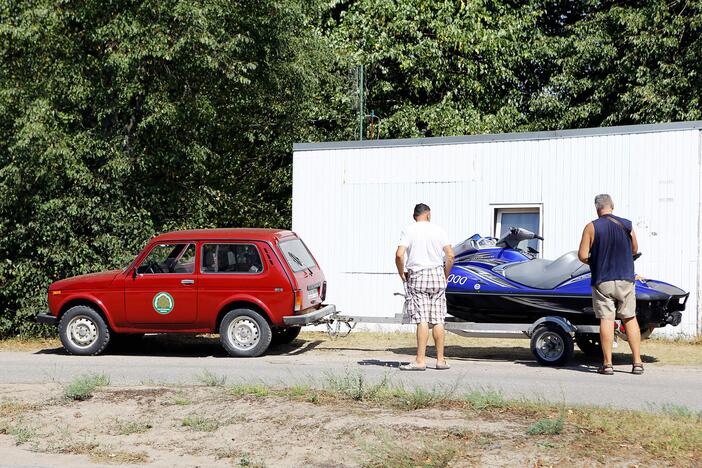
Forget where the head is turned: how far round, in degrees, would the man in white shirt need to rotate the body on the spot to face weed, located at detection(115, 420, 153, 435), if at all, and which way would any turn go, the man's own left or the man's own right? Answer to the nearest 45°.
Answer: approximately 135° to the man's own left

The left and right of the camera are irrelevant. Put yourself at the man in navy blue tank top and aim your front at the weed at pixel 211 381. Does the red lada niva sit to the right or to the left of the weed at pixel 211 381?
right

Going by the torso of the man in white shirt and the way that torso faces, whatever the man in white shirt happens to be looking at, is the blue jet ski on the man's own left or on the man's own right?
on the man's own right

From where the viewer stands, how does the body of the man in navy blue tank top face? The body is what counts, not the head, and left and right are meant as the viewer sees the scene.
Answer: facing away from the viewer

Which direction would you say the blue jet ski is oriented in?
to the viewer's left

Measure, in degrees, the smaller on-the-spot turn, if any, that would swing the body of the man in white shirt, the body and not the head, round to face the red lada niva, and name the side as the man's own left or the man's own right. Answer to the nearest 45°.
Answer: approximately 45° to the man's own left

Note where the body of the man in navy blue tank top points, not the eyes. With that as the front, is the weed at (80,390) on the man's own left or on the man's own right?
on the man's own left

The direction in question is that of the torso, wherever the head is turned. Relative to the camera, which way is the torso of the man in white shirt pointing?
away from the camera

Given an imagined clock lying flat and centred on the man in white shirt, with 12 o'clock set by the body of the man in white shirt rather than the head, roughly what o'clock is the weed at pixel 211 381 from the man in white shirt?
The weed is roughly at 8 o'clock from the man in white shirt.

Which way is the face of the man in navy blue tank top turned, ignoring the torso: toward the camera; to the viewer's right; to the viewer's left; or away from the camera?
away from the camera

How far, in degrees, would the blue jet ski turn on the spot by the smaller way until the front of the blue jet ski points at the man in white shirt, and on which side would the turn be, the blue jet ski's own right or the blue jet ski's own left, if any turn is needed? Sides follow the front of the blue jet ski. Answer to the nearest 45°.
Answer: approximately 45° to the blue jet ski's own left

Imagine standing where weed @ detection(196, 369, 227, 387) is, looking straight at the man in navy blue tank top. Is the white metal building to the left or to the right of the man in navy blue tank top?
left

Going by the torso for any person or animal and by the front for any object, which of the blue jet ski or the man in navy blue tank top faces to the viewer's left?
the blue jet ski
